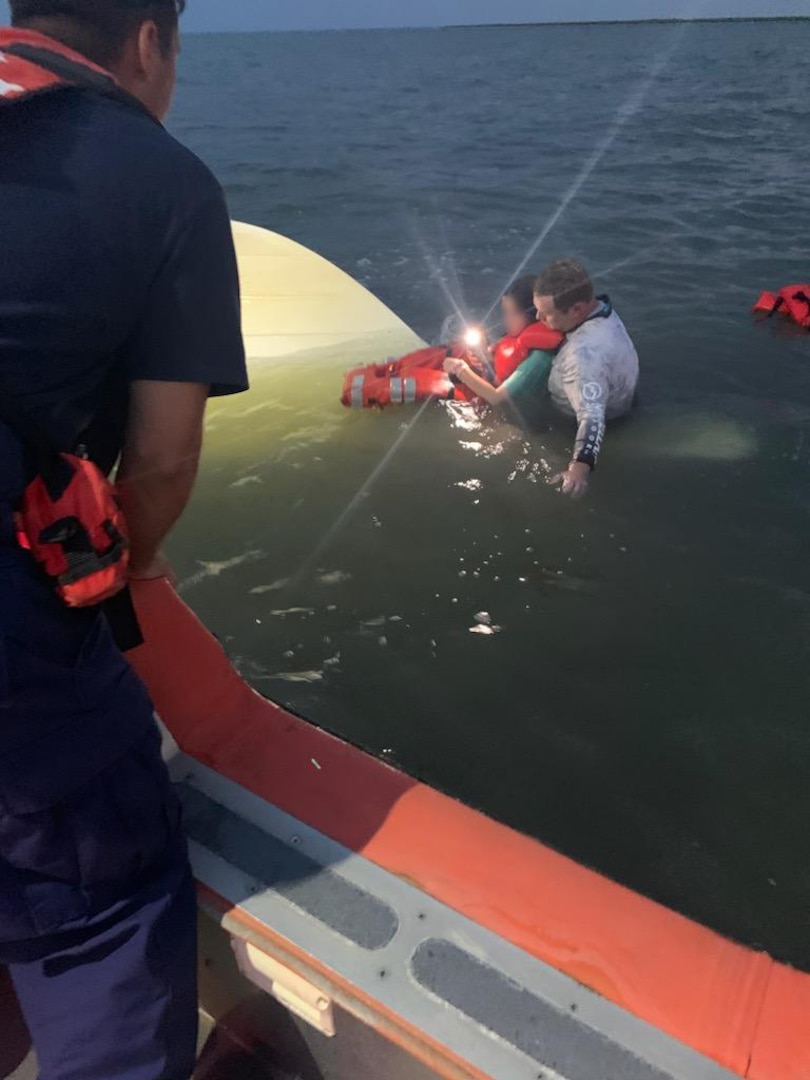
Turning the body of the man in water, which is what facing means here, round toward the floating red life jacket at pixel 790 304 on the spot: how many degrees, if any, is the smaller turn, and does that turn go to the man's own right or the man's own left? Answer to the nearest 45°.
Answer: approximately 135° to the man's own right

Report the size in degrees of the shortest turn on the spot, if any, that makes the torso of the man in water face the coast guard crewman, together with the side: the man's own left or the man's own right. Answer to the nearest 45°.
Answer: approximately 90° to the man's own left

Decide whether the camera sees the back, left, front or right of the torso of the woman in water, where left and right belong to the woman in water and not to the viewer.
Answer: left

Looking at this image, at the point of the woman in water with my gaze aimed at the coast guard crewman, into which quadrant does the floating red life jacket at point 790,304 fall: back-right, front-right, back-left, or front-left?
back-left

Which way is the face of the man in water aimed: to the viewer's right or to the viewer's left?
to the viewer's left

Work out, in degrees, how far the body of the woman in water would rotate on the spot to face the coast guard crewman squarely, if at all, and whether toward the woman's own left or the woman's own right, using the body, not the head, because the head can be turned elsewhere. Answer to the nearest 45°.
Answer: approximately 90° to the woman's own left

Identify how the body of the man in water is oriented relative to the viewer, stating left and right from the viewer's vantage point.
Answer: facing to the left of the viewer

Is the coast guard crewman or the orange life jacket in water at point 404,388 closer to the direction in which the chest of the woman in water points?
the orange life jacket in water
